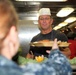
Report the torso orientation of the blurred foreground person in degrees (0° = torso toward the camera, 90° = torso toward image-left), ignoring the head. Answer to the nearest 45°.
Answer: approximately 225°

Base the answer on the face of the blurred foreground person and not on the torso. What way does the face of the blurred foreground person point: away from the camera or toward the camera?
away from the camera
